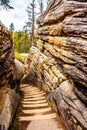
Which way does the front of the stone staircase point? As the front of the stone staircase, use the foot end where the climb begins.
toward the camera

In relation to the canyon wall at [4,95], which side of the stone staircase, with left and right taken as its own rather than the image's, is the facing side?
right
